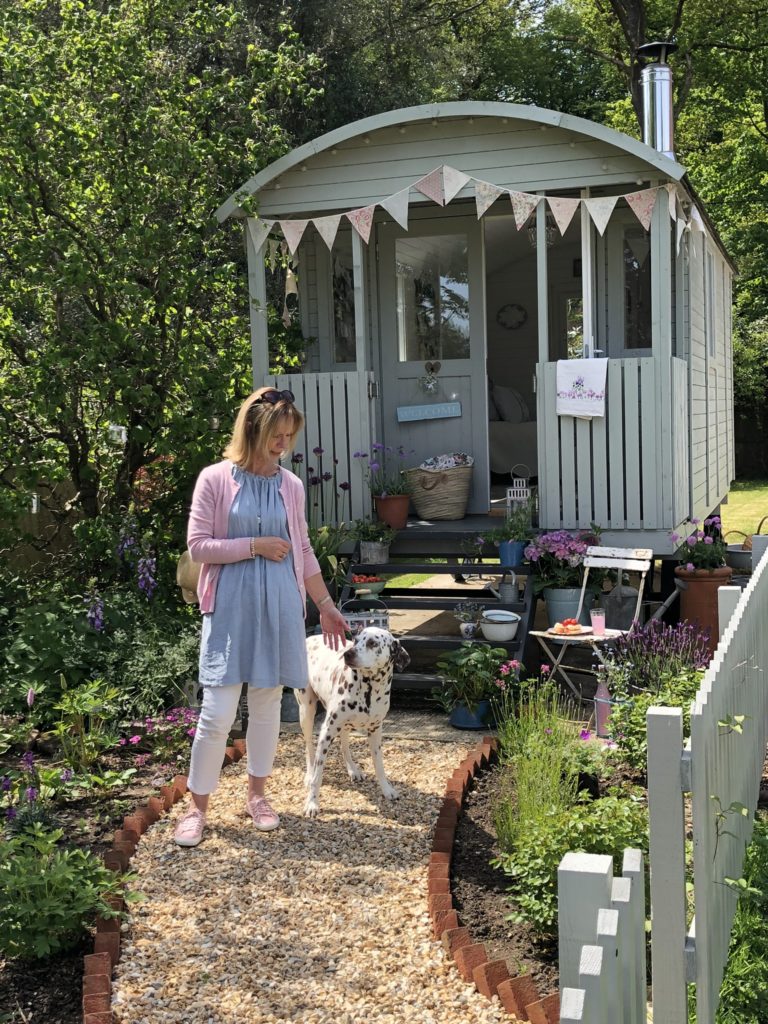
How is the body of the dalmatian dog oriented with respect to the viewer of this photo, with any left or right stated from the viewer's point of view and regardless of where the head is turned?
facing the viewer and to the right of the viewer

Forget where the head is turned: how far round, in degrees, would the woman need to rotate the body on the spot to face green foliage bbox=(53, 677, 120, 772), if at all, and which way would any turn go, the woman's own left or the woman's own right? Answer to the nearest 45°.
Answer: approximately 135° to the woman's own right

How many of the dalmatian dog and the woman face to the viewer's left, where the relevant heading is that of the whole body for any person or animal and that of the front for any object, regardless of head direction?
0

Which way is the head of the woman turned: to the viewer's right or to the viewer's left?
to the viewer's right

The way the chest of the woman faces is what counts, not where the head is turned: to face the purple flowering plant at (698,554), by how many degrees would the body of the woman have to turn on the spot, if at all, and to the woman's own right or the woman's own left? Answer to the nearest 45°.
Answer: approximately 135° to the woman's own left

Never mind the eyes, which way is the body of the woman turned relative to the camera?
toward the camera
